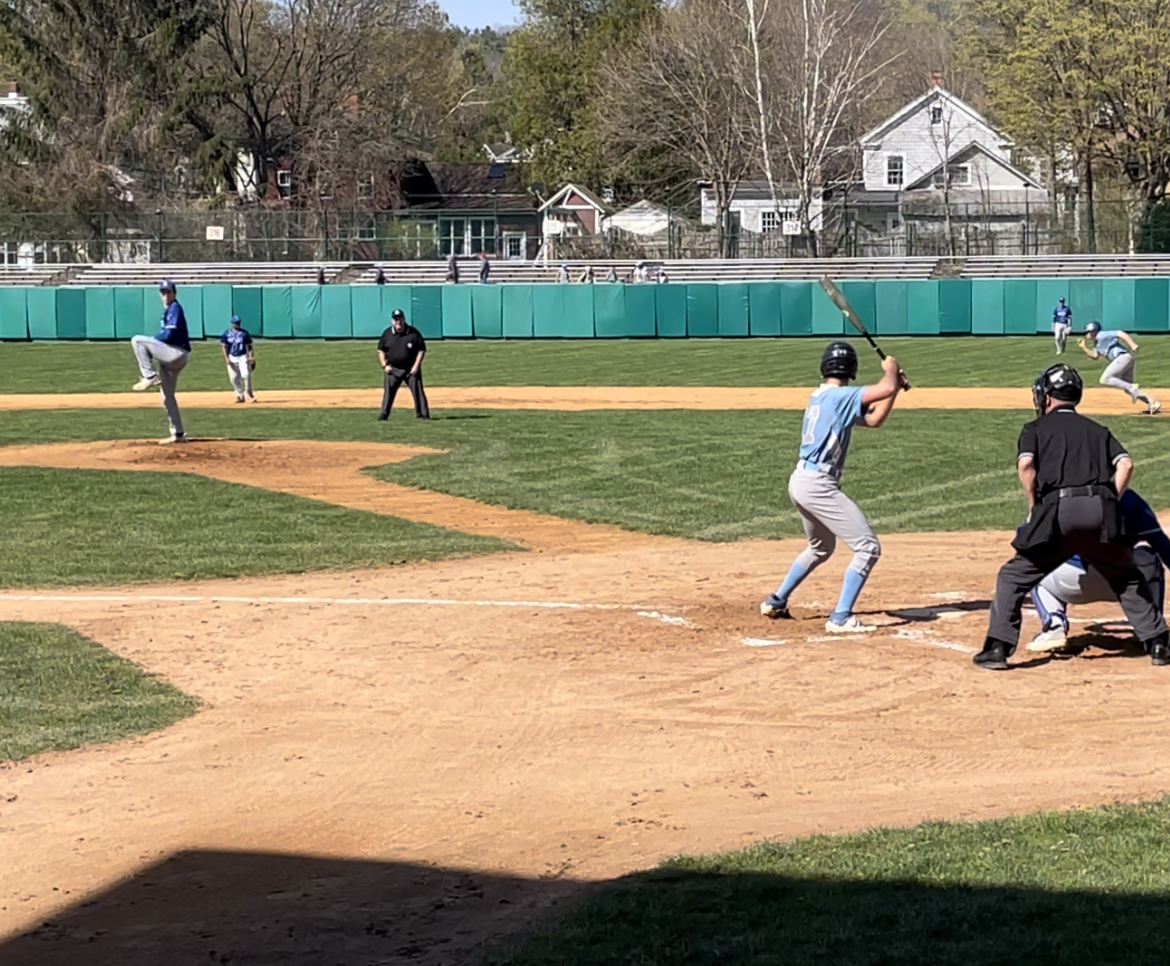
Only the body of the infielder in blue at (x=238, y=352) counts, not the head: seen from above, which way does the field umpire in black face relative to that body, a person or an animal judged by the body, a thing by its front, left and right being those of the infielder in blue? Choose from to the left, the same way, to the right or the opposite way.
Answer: the same way

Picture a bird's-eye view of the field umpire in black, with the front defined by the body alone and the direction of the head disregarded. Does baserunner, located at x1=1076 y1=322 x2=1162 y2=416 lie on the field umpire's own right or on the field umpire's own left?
on the field umpire's own left

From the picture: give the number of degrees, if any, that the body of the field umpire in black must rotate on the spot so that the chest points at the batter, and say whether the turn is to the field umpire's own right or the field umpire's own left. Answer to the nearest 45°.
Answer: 0° — they already face them

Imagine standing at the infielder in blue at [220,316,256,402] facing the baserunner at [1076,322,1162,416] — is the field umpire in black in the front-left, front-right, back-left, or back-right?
front-right

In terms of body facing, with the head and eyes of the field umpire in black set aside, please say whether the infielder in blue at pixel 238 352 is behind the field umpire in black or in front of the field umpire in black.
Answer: behind

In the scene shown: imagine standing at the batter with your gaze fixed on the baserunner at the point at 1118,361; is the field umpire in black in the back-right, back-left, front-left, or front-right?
front-left

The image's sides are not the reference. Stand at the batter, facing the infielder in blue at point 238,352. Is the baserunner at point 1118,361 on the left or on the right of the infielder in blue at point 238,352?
right

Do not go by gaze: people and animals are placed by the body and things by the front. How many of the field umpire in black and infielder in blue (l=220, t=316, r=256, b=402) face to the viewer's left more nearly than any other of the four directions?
0

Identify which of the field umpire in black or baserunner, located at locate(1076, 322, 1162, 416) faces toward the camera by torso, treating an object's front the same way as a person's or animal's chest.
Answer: the field umpire in black

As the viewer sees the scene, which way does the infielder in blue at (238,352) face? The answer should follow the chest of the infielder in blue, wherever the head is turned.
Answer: toward the camera

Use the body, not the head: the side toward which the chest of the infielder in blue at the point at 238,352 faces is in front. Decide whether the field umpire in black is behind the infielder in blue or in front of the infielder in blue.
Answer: in front

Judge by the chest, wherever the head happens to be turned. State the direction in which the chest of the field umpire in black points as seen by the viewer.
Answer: toward the camera
